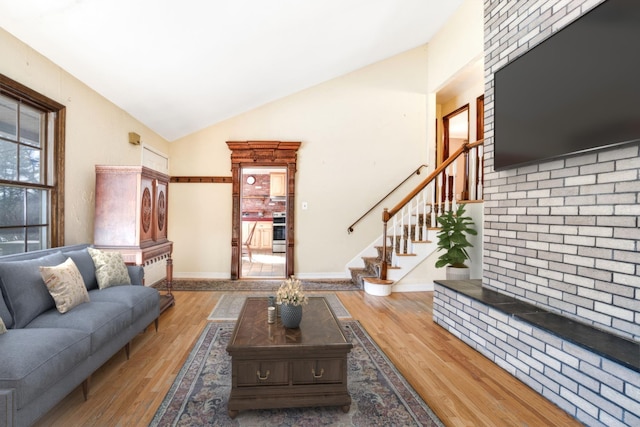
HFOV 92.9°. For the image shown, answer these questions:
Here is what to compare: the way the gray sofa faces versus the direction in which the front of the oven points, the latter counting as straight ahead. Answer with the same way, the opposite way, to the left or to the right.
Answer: to the left

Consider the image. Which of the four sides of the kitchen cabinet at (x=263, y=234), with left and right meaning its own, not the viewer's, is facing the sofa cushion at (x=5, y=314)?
front

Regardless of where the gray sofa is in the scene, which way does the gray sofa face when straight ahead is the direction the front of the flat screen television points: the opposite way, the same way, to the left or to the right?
the opposite way

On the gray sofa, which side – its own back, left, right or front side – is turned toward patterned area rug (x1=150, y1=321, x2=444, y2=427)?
front

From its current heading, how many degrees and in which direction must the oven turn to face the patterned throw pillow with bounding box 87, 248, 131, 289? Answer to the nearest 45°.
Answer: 0° — it already faces it

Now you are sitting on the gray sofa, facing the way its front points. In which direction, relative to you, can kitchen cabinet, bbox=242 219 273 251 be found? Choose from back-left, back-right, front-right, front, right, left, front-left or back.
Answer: left

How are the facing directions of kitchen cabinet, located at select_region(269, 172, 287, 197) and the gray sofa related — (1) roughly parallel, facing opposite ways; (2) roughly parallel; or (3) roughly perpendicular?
roughly perpendicular

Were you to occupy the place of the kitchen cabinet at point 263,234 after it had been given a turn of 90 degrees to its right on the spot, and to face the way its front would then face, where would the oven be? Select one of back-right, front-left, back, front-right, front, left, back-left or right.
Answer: back-left

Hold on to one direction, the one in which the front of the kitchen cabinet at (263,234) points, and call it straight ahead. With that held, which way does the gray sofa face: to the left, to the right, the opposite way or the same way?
to the left

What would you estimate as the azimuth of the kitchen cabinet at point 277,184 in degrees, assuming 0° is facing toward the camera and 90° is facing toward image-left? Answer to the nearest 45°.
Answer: approximately 0°

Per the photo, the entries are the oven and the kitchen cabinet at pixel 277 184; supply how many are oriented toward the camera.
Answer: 2
